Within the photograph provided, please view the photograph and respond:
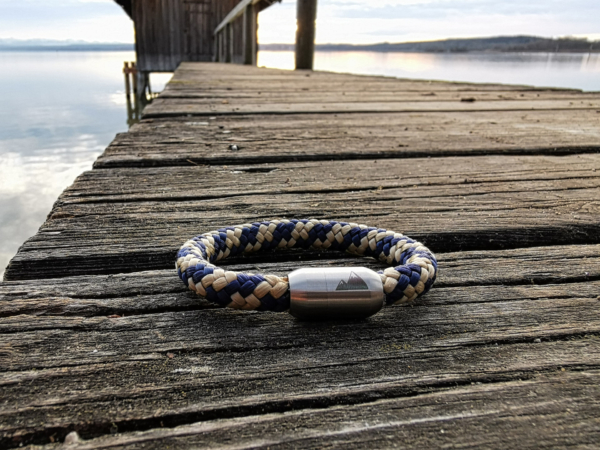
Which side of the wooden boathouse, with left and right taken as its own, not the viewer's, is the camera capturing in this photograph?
front

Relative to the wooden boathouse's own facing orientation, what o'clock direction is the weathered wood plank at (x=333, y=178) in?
The weathered wood plank is roughly at 12 o'clock from the wooden boathouse.

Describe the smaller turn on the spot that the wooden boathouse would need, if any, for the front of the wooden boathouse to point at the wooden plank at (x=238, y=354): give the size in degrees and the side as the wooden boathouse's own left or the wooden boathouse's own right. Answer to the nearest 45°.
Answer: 0° — it already faces it

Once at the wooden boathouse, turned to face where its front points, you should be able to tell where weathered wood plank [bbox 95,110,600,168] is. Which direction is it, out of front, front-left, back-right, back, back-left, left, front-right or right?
front

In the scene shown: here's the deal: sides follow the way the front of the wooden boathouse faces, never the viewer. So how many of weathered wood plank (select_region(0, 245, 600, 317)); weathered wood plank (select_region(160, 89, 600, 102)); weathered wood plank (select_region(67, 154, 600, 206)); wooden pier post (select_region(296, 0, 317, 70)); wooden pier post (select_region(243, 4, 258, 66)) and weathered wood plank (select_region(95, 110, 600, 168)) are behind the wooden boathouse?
0

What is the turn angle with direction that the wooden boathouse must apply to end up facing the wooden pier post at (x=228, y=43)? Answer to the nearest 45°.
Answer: approximately 45° to its left

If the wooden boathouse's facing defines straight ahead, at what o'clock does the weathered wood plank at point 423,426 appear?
The weathered wood plank is roughly at 12 o'clock from the wooden boathouse.

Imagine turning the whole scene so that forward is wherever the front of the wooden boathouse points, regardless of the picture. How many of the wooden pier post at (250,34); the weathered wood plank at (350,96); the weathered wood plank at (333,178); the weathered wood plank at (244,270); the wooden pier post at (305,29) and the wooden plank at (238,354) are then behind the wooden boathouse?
0

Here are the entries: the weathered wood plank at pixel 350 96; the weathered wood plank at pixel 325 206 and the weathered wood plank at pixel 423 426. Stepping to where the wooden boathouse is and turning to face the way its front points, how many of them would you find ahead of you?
3

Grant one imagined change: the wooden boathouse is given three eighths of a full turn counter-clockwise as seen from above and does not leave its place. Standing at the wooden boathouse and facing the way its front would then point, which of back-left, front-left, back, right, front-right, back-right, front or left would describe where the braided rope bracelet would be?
back-right

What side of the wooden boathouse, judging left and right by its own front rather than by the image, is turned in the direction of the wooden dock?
front
